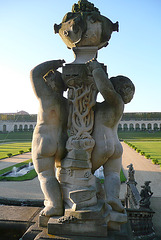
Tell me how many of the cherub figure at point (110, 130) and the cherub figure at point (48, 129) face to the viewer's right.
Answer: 0

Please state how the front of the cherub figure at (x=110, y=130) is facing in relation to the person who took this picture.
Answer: facing away from the viewer and to the left of the viewer
